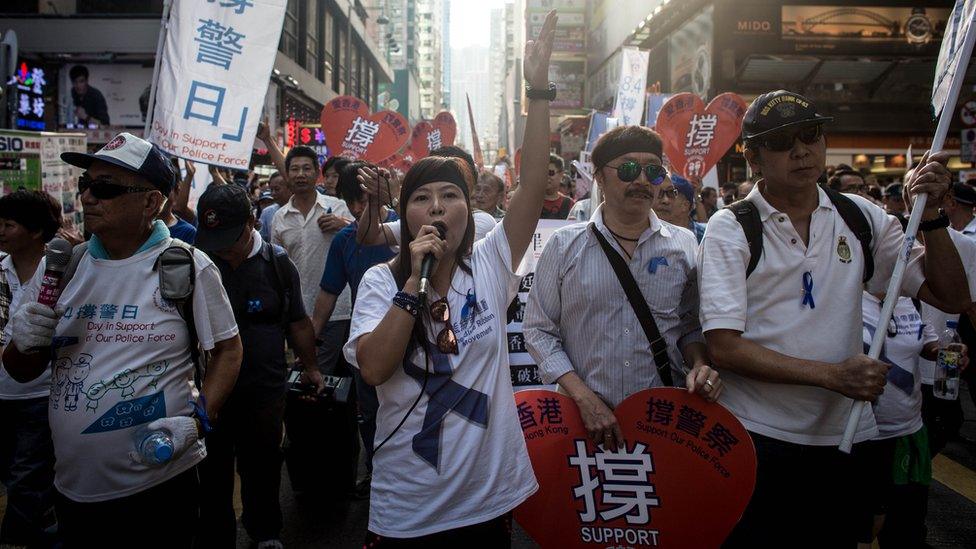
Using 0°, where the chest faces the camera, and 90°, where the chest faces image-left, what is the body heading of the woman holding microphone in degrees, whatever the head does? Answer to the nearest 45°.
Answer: approximately 0°

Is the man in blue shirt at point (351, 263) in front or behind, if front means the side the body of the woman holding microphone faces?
behind

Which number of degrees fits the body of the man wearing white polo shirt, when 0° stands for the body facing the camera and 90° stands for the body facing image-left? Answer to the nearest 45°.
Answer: approximately 315°

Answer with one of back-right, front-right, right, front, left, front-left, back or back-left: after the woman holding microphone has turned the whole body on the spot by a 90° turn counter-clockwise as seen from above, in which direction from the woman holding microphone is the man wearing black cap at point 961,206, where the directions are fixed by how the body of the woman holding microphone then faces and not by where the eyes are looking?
front-left

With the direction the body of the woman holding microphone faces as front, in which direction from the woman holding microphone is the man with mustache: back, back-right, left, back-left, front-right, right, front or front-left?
back-left

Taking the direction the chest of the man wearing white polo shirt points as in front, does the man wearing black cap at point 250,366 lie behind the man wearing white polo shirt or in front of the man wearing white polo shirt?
behind
